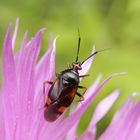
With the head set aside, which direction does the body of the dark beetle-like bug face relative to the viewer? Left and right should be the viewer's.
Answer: facing away from the viewer and to the right of the viewer
